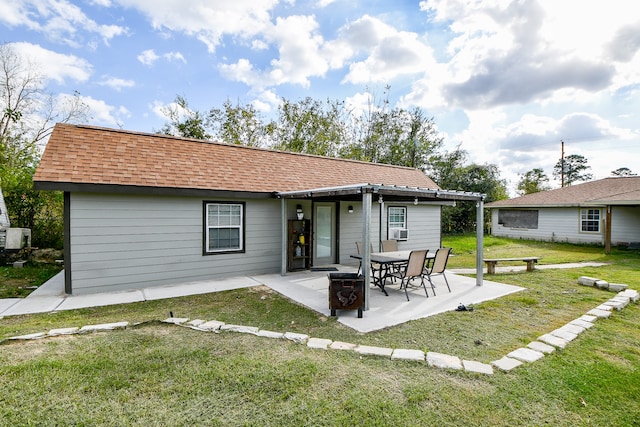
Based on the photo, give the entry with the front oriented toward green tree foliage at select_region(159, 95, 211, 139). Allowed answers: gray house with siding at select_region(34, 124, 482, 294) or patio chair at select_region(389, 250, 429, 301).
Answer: the patio chair

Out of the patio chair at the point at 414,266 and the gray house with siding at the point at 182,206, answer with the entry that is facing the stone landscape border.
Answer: the gray house with siding

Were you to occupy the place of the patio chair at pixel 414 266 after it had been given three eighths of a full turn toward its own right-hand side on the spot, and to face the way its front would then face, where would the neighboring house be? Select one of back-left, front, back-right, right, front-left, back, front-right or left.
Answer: front-left

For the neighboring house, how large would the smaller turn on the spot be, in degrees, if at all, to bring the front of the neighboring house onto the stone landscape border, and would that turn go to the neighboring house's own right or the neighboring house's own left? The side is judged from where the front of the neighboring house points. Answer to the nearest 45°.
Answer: approximately 45° to the neighboring house's own left

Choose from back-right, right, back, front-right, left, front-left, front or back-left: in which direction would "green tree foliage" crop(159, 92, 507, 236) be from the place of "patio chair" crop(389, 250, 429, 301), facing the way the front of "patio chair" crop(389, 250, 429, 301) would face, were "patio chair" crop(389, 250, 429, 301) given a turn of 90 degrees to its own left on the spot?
back-right

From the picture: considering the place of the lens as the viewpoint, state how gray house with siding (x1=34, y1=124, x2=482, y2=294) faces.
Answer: facing the viewer and to the right of the viewer

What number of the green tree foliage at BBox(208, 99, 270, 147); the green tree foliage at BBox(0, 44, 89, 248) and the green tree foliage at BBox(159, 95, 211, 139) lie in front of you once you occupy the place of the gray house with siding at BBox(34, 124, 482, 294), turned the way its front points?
0

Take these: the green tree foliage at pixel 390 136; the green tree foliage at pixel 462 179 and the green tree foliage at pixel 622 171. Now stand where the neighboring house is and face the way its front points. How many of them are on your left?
0

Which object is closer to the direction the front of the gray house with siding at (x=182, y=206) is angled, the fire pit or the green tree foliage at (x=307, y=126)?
the fire pit

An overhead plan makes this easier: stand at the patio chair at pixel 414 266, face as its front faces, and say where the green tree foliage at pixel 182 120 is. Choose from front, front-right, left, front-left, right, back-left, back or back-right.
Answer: front

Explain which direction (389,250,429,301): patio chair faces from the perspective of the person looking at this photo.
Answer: facing away from the viewer and to the left of the viewer

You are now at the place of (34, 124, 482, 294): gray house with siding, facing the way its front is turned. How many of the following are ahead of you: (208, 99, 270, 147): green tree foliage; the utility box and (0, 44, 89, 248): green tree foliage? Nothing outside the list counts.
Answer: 0

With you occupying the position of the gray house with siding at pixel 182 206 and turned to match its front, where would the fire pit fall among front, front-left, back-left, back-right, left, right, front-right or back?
front

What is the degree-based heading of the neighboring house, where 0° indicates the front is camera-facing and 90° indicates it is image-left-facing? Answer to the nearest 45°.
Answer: approximately 45°

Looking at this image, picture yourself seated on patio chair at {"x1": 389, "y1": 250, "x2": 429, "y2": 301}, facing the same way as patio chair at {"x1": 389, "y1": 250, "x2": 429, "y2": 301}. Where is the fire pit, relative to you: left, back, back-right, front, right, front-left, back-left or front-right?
left

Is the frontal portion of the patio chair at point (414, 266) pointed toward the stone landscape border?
no

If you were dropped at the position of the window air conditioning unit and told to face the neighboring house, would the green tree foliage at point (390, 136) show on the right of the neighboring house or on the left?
left

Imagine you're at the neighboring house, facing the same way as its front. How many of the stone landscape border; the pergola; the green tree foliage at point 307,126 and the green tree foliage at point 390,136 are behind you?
0
